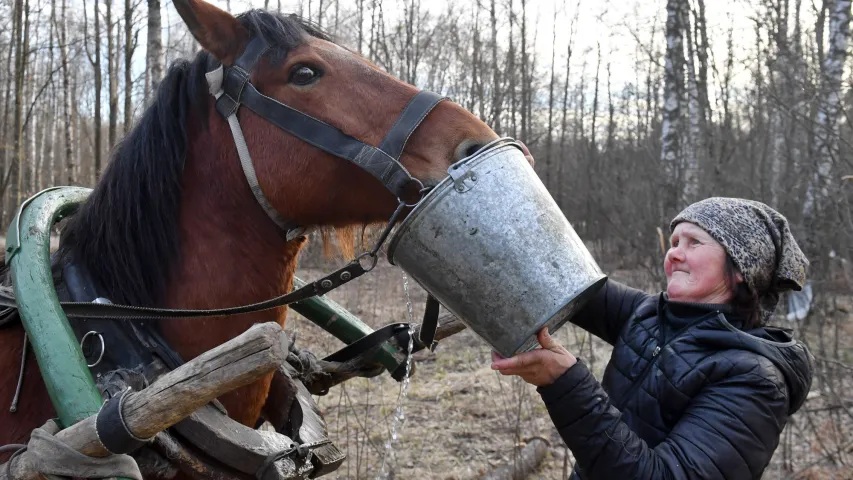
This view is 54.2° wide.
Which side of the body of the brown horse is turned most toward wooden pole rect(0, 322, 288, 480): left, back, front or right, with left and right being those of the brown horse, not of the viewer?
right

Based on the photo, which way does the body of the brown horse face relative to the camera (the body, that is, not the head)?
to the viewer's right
